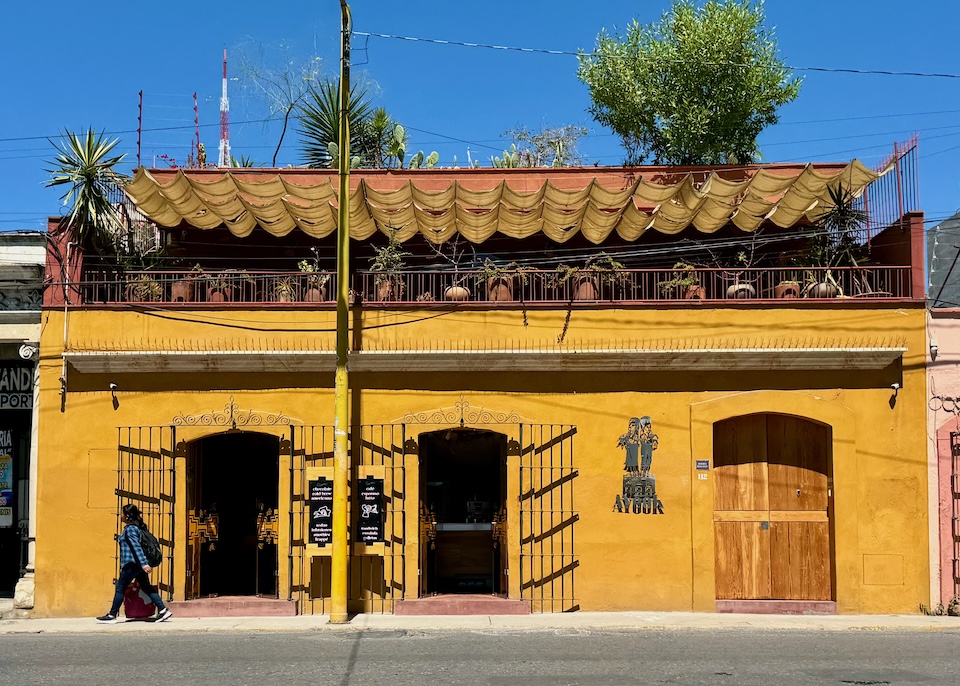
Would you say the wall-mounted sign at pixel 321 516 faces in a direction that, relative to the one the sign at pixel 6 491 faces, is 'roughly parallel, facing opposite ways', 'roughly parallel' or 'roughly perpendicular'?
roughly parallel

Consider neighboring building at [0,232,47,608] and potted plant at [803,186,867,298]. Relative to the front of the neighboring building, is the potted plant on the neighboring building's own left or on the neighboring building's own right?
on the neighboring building's own left

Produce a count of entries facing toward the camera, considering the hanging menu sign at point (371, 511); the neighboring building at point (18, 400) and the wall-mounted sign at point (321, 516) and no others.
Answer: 3

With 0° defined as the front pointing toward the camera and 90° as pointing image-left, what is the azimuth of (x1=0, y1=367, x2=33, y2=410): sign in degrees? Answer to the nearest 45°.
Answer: approximately 0°

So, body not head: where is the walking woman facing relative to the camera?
to the viewer's left

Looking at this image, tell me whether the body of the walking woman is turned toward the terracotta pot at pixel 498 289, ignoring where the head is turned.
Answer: no

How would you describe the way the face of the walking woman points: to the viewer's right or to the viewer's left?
to the viewer's left

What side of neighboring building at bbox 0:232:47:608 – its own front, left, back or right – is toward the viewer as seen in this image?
front

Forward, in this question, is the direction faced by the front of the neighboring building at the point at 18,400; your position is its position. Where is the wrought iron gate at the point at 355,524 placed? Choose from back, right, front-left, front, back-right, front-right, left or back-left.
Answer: front-left

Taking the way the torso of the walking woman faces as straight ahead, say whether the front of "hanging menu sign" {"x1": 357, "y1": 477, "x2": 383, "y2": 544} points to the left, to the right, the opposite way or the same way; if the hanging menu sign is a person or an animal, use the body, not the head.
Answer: to the left

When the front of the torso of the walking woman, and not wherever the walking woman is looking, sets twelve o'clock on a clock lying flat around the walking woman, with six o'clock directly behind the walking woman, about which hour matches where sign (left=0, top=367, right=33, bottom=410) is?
The sign is roughly at 2 o'clock from the walking woman.

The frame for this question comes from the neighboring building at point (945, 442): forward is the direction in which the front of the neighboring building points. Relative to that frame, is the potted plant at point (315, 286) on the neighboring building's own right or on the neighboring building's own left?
on the neighboring building's own right

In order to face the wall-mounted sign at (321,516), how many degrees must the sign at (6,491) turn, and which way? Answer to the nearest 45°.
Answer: approximately 45° to its left

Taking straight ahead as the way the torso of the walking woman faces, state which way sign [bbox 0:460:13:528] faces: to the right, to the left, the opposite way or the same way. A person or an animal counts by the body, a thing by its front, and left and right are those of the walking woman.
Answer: to the left

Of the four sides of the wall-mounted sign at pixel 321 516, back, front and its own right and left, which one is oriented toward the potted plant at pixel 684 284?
left

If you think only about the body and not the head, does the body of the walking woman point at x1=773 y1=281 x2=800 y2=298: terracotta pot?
no
